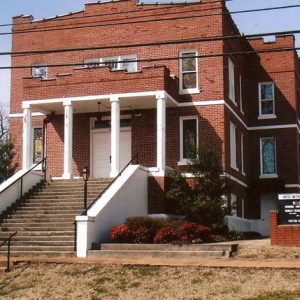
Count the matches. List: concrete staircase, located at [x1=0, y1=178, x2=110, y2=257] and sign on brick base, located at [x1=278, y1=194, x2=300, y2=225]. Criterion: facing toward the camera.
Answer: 2

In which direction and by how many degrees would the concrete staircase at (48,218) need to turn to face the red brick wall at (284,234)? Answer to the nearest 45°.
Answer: approximately 45° to its left

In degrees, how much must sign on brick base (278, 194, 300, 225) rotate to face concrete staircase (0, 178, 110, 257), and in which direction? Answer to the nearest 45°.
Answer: approximately 90° to its right

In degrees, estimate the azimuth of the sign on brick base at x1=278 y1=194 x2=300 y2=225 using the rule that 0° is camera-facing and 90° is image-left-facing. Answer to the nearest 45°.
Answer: approximately 0°

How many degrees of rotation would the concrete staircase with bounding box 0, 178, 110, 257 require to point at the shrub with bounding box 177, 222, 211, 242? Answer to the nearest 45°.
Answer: approximately 45° to its left

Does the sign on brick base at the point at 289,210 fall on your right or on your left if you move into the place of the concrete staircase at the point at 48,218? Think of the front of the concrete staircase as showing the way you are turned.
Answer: on your left

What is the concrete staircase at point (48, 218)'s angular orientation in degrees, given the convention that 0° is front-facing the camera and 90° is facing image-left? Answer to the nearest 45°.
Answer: approximately 0°

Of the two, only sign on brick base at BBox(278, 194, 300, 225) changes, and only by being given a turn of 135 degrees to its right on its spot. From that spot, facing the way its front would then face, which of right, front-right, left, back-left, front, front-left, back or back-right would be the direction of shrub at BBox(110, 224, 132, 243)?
front-left
